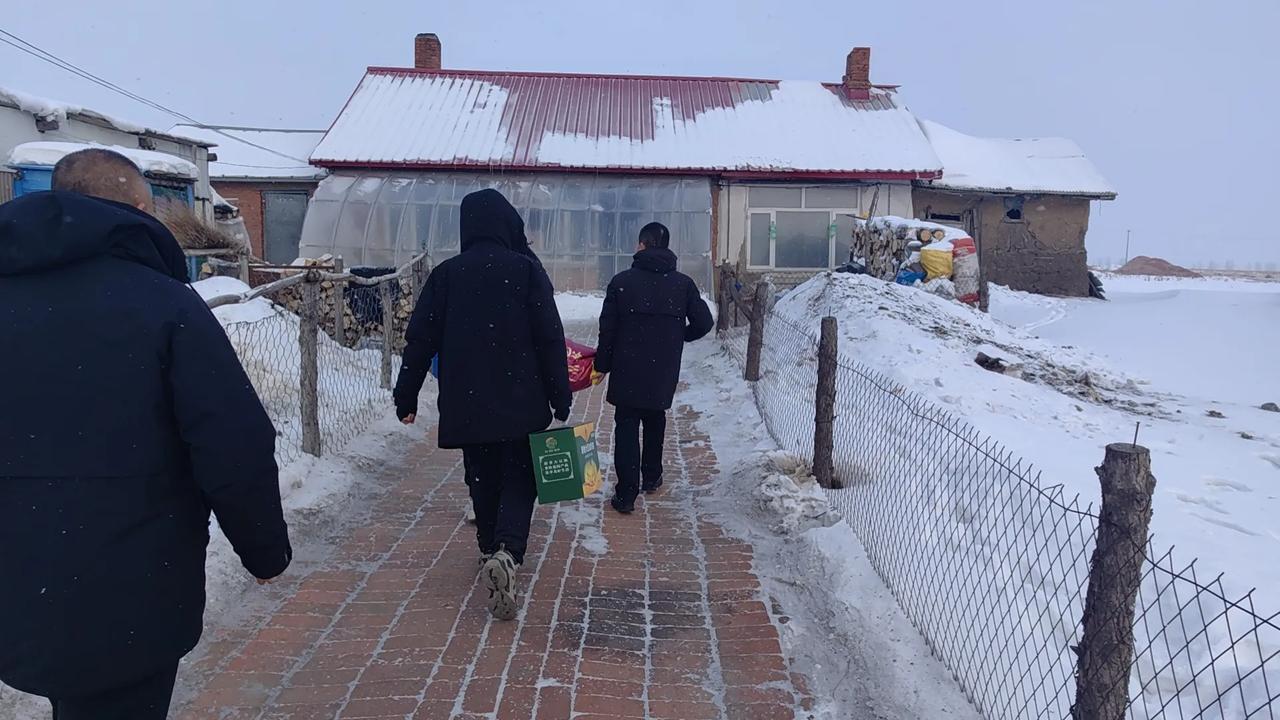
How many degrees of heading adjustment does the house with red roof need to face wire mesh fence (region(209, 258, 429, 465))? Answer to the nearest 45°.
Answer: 0° — it already faces it

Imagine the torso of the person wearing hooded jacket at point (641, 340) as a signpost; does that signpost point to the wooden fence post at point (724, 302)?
yes

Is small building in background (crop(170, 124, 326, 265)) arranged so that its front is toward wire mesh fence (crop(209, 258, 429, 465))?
yes

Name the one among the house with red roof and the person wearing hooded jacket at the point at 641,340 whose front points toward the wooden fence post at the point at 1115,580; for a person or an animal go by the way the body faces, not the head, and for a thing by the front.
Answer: the house with red roof

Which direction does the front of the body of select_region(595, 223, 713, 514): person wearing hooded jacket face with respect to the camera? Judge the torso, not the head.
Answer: away from the camera

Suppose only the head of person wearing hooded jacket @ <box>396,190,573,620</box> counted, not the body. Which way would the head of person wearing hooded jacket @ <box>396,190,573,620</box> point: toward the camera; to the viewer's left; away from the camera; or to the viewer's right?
away from the camera

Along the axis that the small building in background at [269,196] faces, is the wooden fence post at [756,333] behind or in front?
in front

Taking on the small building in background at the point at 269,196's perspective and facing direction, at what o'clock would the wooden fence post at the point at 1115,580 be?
The wooden fence post is roughly at 12 o'clock from the small building in background.
